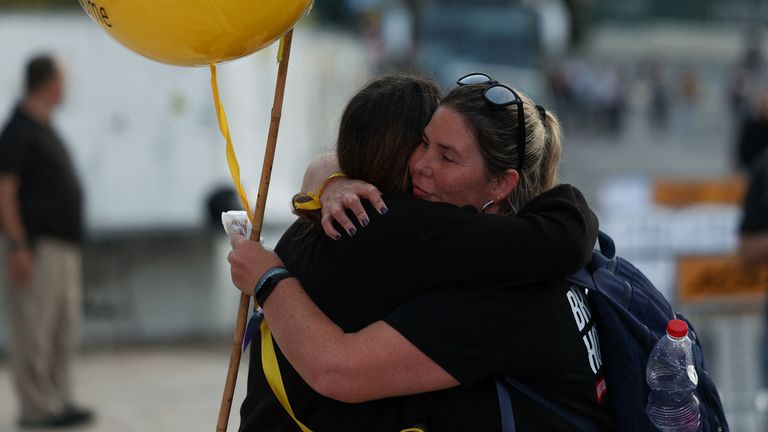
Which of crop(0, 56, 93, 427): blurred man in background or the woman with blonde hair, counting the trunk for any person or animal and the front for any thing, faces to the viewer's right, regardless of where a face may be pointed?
the blurred man in background

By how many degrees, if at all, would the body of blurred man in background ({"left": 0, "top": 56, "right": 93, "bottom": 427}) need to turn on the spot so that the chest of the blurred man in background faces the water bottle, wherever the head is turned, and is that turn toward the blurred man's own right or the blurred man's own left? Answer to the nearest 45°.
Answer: approximately 90° to the blurred man's own right

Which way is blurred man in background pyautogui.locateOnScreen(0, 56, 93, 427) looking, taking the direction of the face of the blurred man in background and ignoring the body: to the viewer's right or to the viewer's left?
to the viewer's right

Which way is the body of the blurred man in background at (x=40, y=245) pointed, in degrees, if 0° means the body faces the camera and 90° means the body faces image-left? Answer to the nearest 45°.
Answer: approximately 270°

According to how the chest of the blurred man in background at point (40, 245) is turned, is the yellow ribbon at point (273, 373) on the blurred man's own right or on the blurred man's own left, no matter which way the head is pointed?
on the blurred man's own right

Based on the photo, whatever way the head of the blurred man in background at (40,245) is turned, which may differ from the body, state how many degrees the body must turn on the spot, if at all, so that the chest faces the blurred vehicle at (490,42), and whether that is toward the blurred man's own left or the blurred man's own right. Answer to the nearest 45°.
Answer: approximately 45° to the blurred man's own left
